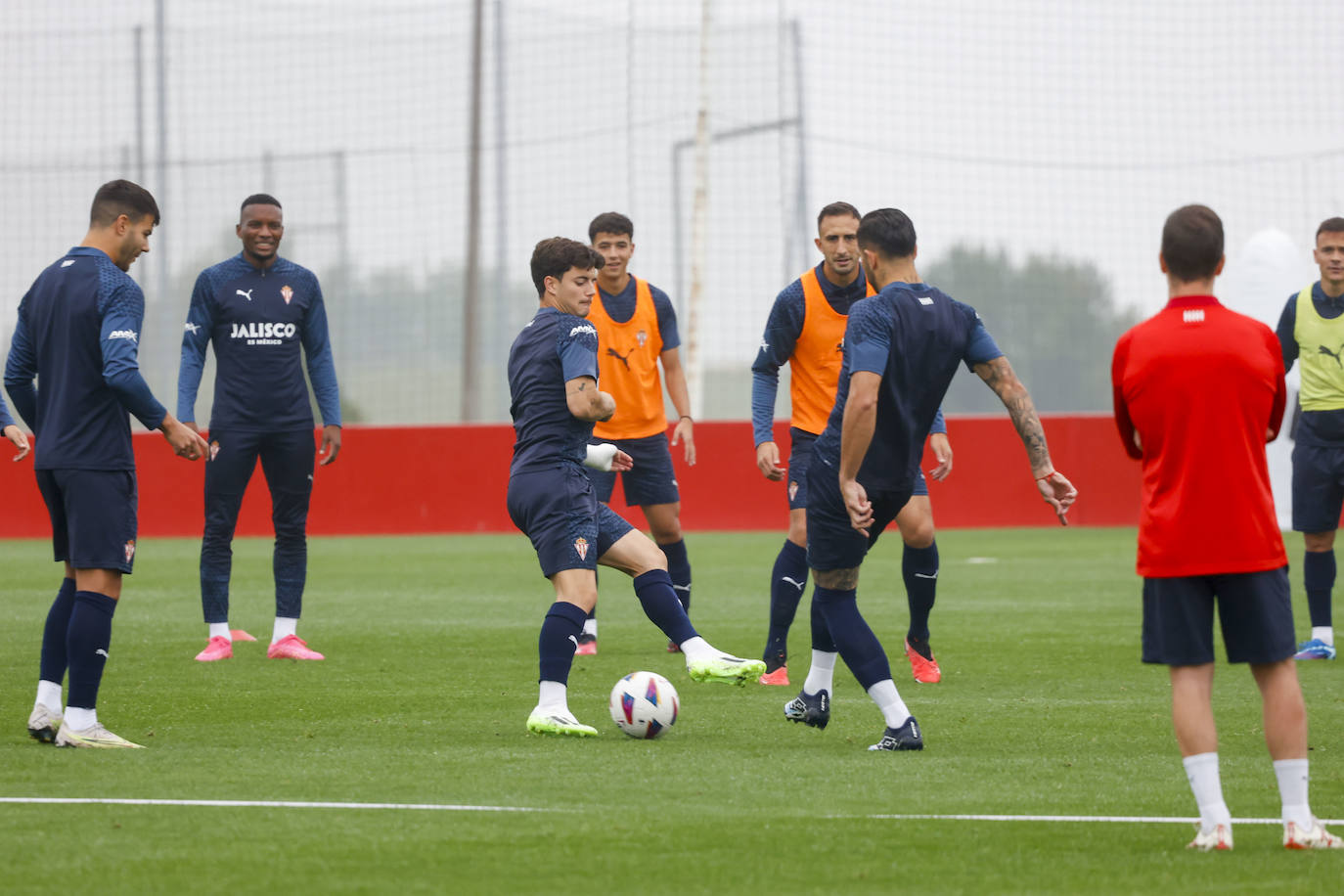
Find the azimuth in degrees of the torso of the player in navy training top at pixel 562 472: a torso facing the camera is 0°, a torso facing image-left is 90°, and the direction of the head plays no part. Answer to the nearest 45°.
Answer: approximately 270°

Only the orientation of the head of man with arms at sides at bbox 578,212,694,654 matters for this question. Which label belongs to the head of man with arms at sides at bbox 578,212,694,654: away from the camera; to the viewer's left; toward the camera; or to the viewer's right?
toward the camera

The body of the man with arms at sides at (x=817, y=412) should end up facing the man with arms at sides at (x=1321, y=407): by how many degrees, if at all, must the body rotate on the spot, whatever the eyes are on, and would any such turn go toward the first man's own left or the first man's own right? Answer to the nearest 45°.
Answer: approximately 135° to the first man's own left

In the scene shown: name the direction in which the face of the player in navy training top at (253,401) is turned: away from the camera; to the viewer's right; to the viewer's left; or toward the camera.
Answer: toward the camera

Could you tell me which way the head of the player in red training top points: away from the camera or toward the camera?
away from the camera

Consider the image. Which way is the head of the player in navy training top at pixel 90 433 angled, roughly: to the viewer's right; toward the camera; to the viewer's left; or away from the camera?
to the viewer's right

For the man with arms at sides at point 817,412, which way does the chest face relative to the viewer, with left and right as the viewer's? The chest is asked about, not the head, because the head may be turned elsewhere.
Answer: facing the viewer

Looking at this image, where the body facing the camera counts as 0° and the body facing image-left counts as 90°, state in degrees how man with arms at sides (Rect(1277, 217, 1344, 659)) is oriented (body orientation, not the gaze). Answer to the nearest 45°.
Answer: approximately 0°

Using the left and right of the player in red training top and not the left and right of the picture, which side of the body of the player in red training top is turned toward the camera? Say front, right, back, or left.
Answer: back

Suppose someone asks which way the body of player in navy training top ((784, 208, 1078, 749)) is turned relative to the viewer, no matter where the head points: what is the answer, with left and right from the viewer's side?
facing away from the viewer and to the left of the viewer

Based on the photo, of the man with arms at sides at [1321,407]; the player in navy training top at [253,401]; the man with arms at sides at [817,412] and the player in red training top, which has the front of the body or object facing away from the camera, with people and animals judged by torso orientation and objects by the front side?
the player in red training top

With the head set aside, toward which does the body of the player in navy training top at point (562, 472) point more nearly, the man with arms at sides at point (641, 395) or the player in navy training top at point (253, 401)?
the man with arms at sides

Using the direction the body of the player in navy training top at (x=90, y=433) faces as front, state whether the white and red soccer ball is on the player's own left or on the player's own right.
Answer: on the player's own right
